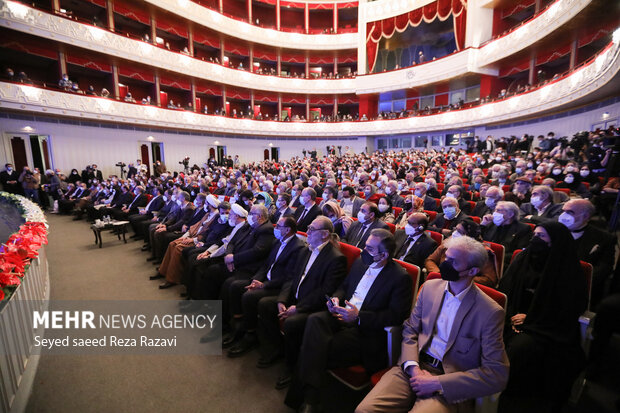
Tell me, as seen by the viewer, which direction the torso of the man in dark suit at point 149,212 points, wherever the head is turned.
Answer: to the viewer's left

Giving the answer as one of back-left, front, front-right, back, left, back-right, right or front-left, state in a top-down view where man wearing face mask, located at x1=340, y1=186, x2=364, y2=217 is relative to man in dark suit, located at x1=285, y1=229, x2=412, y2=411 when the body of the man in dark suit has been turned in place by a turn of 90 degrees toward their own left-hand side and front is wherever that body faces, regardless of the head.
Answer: back-left

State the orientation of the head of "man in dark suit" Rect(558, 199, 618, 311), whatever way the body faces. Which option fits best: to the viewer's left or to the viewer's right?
to the viewer's left

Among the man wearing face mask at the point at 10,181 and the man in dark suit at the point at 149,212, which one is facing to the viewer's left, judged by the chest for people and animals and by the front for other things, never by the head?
the man in dark suit

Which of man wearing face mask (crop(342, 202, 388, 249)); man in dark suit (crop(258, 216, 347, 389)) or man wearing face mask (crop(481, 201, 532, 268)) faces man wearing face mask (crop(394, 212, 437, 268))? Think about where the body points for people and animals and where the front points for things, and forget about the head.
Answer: man wearing face mask (crop(481, 201, 532, 268))

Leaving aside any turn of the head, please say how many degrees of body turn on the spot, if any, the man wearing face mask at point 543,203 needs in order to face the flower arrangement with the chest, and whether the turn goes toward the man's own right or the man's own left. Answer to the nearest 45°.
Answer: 0° — they already face it

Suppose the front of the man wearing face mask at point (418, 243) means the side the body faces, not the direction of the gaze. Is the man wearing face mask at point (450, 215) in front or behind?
behind

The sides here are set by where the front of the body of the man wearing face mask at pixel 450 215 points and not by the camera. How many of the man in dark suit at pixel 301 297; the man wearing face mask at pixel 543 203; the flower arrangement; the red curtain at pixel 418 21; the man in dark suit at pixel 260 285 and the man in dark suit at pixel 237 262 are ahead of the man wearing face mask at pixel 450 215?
4

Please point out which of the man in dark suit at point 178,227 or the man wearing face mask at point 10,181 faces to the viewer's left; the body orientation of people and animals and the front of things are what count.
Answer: the man in dark suit

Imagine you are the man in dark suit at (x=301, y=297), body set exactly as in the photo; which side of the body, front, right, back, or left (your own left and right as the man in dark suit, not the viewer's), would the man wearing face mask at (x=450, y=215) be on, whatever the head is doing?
back

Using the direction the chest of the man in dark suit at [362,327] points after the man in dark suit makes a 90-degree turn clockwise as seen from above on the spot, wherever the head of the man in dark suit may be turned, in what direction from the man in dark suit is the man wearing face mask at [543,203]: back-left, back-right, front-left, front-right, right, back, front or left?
right
